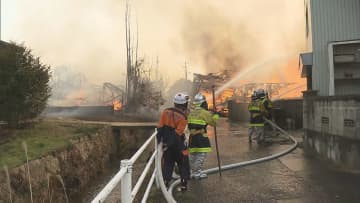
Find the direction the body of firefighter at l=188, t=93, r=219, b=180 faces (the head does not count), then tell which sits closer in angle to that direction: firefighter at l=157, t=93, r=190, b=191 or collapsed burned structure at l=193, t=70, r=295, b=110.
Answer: the collapsed burned structure

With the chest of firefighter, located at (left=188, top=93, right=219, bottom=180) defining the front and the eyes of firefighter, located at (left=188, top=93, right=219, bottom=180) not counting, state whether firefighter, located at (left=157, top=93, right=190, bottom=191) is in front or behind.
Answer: behind

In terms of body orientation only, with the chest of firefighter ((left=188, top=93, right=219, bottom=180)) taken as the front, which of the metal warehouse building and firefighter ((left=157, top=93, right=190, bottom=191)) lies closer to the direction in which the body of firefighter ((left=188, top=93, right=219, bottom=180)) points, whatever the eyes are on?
the metal warehouse building

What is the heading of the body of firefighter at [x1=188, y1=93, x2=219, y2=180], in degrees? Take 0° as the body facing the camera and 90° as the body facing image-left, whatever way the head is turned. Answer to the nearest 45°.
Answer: approximately 225°

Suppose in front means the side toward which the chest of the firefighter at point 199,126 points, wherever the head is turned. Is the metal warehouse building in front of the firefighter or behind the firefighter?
in front

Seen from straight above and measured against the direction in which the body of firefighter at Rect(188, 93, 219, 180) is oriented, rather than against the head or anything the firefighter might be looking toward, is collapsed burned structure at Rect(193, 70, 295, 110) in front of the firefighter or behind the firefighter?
in front
